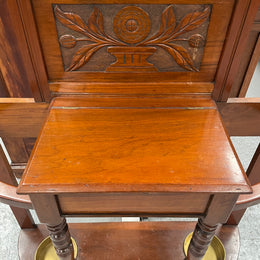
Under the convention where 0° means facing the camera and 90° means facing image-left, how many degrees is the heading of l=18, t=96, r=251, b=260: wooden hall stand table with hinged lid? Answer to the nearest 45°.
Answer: approximately 0°
